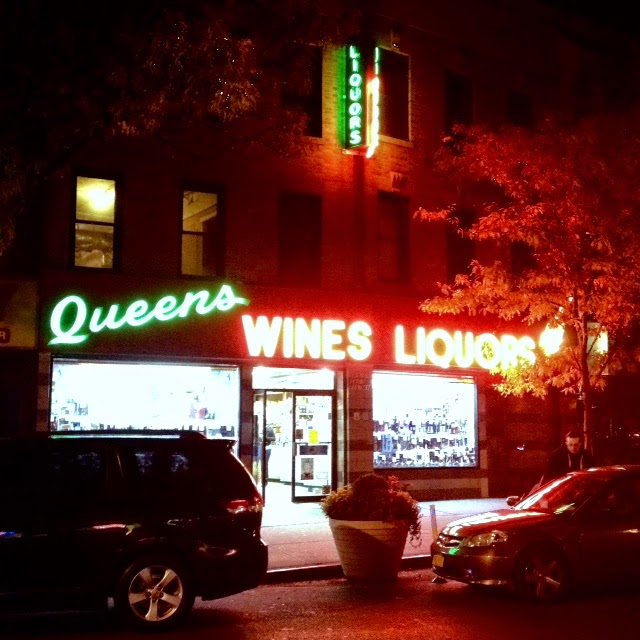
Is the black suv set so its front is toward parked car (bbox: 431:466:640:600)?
no

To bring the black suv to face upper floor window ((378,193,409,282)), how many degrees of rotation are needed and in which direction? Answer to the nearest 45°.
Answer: approximately 135° to its right

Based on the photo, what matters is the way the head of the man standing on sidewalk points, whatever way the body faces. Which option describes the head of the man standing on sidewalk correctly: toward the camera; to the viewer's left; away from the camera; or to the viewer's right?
toward the camera

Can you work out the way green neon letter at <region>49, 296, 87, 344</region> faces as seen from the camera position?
facing the viewer

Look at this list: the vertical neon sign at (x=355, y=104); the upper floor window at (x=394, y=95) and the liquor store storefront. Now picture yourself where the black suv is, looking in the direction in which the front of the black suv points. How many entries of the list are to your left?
0

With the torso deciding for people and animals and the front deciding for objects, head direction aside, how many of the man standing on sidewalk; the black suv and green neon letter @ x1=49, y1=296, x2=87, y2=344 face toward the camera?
2

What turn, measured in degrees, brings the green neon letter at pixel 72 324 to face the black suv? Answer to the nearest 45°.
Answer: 0° — it already faces it

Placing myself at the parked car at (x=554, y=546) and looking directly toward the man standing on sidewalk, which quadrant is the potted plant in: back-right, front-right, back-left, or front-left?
front-left

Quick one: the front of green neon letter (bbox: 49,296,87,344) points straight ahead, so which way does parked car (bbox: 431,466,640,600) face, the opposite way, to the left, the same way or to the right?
to the right

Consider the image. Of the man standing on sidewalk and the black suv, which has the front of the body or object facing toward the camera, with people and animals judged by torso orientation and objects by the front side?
the man standing on sidewalk

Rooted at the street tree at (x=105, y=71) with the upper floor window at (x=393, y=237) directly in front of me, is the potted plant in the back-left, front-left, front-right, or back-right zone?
front-right

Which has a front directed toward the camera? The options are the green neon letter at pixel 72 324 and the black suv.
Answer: the green neon letter

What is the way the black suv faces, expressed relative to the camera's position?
facing to the left of the viewer

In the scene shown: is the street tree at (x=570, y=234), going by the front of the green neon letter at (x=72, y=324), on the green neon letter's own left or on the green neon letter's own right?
on the green neon letter's own left

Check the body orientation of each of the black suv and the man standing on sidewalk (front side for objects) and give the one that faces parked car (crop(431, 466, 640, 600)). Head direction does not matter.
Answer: the man standing on sidewalk

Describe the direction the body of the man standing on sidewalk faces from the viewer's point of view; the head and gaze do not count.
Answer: toward the camera

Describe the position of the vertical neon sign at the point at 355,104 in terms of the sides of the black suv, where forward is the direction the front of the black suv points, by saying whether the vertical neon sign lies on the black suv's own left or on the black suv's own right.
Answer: on the black suv's own right

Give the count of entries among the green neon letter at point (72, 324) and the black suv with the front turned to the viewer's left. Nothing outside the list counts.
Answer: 1
